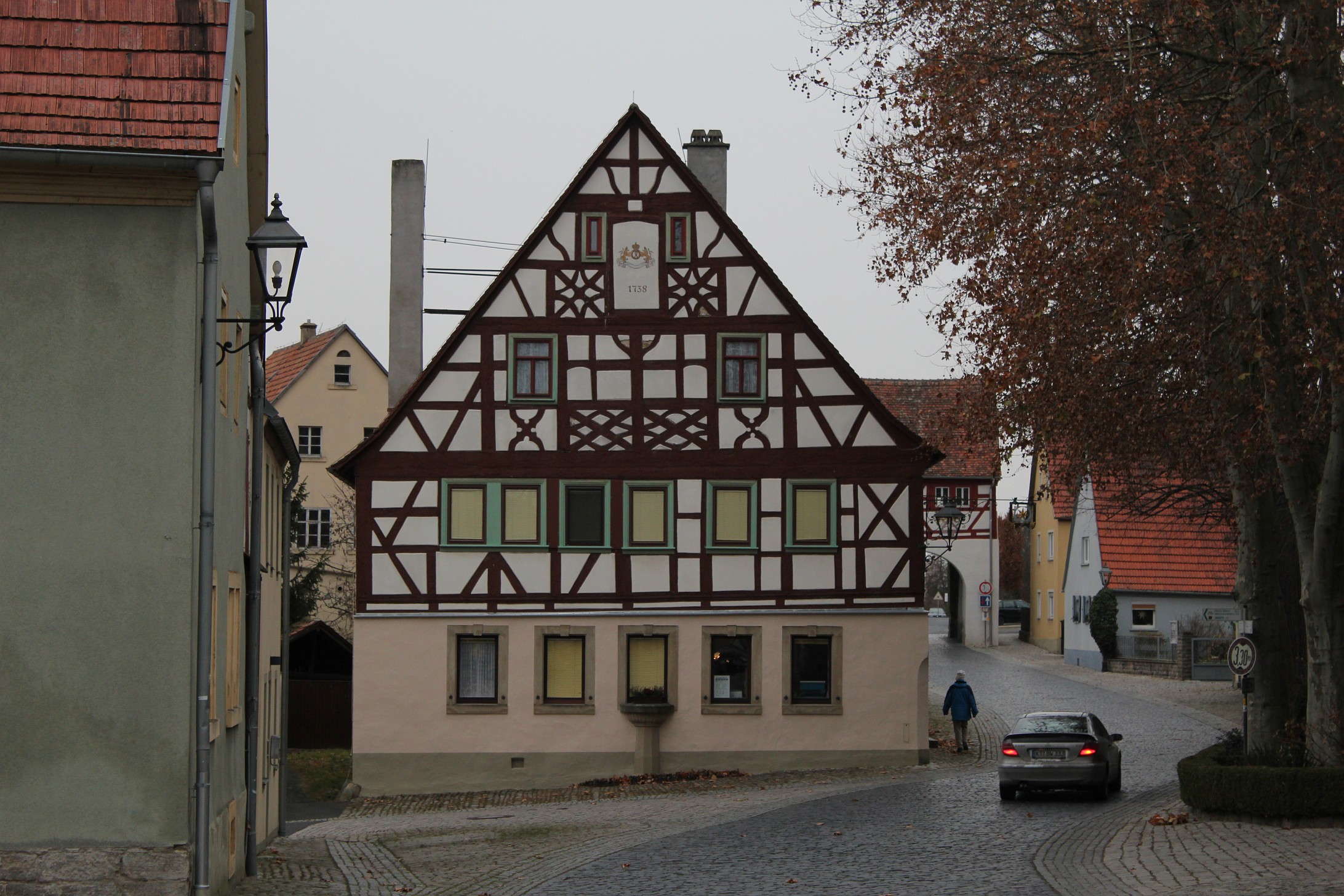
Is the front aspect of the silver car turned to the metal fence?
yes

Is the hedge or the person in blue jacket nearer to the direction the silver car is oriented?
the person in blue jacket

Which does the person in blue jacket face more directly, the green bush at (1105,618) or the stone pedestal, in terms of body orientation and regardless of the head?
the green bush

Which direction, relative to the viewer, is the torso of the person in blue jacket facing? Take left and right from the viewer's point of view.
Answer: facing away from the viewer

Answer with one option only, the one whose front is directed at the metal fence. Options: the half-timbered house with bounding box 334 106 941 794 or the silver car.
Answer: the silver car

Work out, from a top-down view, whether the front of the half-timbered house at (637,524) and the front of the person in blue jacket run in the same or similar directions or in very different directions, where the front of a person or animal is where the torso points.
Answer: very different directions

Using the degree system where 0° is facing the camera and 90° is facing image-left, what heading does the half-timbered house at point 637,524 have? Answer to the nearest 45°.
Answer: approximately 0°

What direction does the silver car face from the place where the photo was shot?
facing away from the viewer

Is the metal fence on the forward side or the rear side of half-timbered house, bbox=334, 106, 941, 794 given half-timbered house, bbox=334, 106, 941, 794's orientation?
on the rear side

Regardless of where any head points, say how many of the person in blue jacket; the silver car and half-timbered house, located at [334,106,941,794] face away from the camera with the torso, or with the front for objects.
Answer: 2

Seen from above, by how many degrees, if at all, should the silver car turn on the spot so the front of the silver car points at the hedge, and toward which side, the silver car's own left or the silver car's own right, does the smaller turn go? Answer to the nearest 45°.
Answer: approximately 135° to the silver car's own right

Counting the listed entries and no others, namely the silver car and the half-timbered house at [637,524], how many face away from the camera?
1
